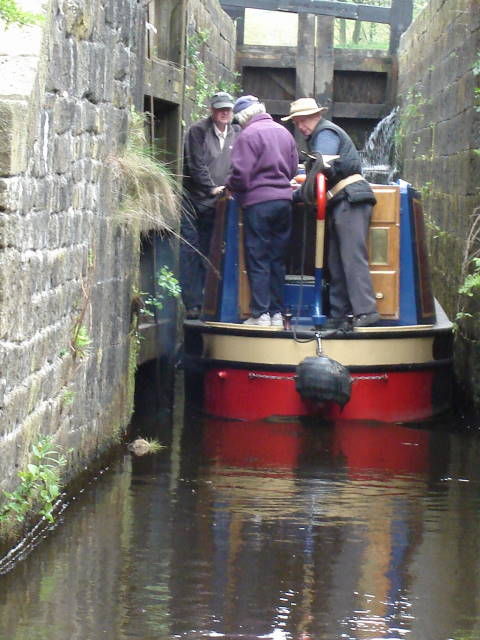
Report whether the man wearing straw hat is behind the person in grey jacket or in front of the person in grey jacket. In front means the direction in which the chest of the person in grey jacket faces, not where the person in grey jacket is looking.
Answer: in front

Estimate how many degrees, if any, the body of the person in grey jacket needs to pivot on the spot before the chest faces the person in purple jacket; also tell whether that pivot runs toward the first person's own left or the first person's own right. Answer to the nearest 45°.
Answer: approximately 45° to the first person's own right

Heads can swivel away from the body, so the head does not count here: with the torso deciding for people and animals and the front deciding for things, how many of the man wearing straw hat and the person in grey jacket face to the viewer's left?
1

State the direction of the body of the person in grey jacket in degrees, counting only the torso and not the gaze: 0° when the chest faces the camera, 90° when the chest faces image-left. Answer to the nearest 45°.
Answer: approximately 315°

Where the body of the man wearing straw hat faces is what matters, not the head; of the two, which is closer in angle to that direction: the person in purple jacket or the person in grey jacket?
the person in purple jacket

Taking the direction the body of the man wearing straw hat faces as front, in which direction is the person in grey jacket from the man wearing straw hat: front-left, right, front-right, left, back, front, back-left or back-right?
front-right

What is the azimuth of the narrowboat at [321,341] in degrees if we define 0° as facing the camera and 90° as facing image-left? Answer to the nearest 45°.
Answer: approximately 180°

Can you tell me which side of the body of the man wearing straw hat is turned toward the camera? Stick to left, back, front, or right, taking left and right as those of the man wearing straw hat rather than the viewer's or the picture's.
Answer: left
